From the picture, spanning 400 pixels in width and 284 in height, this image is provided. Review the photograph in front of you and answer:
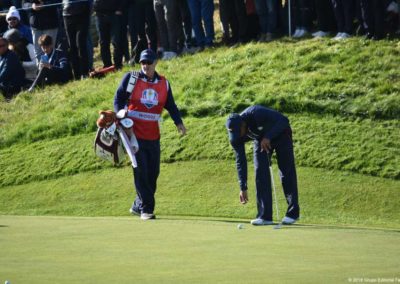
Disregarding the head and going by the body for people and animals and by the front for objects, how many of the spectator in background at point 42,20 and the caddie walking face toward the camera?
2

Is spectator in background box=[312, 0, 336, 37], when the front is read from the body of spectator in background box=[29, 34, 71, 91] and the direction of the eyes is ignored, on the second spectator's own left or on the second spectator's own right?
on the second spectator's own left

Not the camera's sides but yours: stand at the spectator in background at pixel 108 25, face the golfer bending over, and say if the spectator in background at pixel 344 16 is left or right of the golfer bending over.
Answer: left

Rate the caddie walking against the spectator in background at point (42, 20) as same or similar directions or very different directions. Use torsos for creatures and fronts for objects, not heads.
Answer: same or similar directions

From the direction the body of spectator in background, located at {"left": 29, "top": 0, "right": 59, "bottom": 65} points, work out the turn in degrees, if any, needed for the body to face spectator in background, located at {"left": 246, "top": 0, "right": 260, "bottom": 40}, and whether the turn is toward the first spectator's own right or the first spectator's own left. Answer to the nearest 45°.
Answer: approximately 45° to the first spectator's own left

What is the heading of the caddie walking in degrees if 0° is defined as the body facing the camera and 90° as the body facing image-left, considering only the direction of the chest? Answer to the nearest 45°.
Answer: approximately 0°

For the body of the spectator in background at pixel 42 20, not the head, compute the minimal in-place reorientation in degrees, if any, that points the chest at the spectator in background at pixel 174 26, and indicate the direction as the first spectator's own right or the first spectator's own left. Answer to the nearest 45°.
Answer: approximately 45° to the first spectator's own left

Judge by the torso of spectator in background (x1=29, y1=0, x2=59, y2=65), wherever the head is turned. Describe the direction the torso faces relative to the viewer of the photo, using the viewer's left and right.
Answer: facing the viewer

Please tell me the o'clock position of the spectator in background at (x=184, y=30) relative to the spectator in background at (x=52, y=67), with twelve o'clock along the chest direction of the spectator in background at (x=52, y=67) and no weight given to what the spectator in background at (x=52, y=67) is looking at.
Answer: the spectator in background at (x=184, y=30) is roughly at 8 o'clock from the spectator in background at (x=52, y=67).

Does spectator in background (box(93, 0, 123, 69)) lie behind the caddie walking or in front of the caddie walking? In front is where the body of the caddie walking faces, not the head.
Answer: behind
